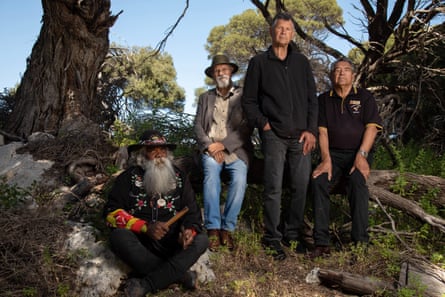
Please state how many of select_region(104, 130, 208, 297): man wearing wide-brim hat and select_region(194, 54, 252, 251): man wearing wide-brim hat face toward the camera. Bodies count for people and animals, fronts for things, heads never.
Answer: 2

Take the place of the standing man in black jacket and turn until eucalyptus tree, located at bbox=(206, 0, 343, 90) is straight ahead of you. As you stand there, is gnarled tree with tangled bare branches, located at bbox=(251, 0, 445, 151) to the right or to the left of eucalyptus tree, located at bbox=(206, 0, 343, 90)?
right

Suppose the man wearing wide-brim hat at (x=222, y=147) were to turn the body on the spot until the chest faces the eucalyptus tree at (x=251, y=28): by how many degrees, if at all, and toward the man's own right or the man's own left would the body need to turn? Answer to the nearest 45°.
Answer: approximately 180°

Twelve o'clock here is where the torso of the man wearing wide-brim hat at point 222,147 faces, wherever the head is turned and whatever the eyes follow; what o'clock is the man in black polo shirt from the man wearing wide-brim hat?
The man in black polo shirt is roughly at 9 o'clock from the man wearing wide-brim hat.

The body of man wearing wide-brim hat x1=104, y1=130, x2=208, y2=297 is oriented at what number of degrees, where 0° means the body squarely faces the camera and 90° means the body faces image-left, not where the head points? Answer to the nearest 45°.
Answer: approximately 0°

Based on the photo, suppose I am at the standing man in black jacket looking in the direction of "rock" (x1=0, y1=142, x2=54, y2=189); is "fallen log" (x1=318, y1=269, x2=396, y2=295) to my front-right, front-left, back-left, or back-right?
back-left

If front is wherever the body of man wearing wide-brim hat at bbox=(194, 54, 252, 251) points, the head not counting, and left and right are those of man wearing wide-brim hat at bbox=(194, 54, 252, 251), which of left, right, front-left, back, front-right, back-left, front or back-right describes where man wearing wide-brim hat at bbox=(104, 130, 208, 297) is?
front-right

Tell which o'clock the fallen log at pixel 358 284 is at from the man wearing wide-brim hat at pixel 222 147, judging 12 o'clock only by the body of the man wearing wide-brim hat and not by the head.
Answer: The fallen log is roughly at 10 o'clock from the man wearing wide-brim hat.

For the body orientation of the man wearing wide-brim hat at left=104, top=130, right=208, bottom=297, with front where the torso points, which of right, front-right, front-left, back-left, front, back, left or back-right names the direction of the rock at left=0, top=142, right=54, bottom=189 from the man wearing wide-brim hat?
back-right

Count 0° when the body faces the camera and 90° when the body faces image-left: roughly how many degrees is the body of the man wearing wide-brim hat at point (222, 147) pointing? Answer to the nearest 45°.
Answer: approximately 0°
